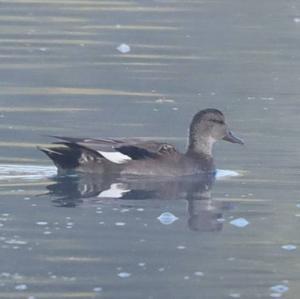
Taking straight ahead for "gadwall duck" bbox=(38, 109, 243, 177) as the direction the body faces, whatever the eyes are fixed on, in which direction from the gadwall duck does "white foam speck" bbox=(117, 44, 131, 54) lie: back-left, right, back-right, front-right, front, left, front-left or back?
left

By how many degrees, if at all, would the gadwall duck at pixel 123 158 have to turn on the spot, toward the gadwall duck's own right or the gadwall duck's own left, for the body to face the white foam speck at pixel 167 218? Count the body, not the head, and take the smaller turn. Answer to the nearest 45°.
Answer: approximately 90° to the gadwall duck's own right

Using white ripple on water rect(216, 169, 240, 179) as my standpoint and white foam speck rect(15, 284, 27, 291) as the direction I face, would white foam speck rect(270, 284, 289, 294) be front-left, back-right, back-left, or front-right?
front-left

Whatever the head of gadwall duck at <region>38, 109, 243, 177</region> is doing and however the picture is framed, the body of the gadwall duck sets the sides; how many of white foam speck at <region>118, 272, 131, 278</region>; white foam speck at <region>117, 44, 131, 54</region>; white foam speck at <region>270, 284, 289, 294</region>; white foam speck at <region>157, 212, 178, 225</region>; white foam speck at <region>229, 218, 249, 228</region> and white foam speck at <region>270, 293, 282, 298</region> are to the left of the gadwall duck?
1

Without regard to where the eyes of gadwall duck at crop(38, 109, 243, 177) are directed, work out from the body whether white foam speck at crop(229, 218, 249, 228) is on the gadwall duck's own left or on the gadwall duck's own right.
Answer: on the gadwall duck's own right

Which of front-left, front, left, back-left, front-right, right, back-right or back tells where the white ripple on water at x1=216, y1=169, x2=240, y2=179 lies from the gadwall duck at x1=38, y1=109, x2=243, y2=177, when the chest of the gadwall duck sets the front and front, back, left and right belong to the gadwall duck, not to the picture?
front

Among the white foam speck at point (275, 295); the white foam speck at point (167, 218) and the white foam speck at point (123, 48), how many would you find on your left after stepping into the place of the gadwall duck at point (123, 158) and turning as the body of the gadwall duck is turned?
1

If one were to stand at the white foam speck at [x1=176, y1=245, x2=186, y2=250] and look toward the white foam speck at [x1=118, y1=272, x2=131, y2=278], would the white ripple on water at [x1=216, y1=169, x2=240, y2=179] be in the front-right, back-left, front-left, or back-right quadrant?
back-right

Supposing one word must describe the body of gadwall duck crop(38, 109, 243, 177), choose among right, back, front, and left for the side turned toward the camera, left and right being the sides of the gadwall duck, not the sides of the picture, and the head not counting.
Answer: right

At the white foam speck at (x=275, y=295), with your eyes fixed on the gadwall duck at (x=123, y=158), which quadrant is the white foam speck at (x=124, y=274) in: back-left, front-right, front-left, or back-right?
front-left

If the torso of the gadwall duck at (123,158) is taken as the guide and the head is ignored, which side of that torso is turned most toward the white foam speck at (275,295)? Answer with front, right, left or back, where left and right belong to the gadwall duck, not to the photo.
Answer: right

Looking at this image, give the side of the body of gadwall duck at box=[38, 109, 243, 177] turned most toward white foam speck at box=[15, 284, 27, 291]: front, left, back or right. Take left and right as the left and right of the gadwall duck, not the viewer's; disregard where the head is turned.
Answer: right

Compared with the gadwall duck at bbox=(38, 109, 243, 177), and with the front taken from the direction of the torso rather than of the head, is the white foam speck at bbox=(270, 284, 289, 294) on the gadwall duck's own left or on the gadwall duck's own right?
on the gadwall duck's own right
